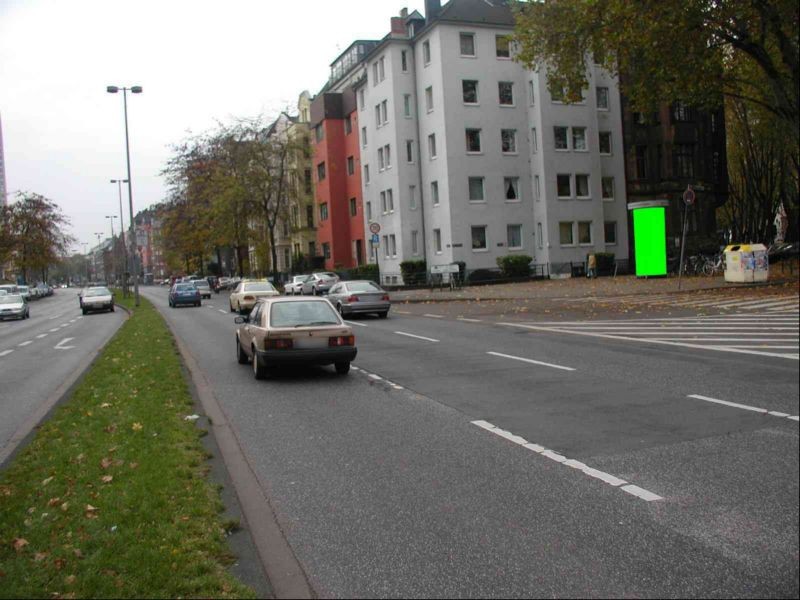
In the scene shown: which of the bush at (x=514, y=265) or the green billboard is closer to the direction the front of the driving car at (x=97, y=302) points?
the green billboard

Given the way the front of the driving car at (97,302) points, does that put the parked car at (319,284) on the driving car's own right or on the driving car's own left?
on the driving car's own left

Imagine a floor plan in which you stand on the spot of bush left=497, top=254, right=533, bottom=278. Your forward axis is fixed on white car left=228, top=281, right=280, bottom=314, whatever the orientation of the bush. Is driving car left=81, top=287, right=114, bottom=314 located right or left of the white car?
right

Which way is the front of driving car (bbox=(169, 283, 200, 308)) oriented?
away from the camera

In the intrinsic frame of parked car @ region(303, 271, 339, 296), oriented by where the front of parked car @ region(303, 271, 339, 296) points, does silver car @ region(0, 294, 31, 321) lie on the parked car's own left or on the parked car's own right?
on the parked car's own left

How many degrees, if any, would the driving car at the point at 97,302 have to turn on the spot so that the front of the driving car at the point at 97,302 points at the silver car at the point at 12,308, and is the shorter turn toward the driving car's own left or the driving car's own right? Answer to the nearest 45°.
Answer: approximately 90° to the driving car's own right

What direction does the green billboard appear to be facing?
toward the camera

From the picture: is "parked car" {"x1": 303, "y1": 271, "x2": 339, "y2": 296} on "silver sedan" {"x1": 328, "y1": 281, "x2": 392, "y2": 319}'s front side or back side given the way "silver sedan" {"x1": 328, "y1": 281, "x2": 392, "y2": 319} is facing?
on the front side

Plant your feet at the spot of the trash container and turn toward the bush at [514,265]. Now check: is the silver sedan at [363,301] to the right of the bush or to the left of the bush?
left

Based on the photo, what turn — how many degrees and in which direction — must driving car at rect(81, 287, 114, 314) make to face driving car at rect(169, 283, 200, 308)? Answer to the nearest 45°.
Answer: approximately 90° to its left

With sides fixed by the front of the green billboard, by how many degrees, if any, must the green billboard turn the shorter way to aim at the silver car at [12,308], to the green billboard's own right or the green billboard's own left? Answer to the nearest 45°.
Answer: approximately 45° to the green billboard's own right
